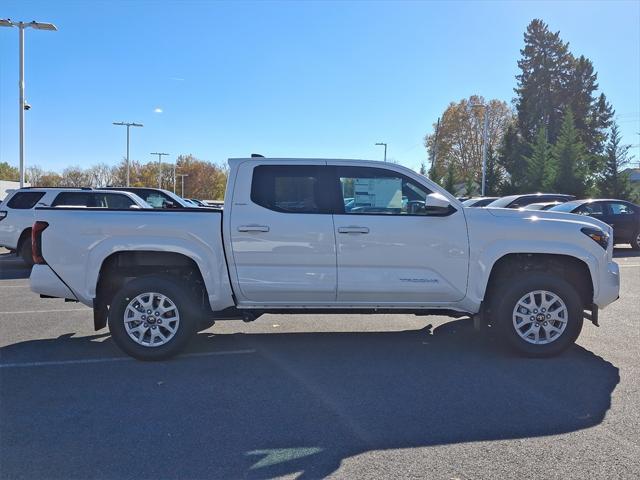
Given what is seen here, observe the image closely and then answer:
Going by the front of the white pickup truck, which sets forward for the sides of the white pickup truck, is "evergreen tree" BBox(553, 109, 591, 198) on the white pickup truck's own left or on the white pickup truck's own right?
on the white pickup truck's own left

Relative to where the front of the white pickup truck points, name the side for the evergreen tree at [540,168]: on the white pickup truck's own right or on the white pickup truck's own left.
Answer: on the white pickup truck's own left

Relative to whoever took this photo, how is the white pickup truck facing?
facing to the right of the viewer

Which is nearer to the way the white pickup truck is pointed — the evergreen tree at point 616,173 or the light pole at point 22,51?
the evergreen tree

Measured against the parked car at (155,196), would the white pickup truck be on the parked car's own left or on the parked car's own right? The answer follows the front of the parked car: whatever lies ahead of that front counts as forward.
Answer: on the parked car's own right

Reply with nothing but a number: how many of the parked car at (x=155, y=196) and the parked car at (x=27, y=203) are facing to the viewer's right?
2

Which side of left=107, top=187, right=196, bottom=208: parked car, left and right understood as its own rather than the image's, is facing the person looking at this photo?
right

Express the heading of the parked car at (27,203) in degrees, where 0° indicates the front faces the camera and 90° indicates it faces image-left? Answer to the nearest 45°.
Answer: approximately 270°

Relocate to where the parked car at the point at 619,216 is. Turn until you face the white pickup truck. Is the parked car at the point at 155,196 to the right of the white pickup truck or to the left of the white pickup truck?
right

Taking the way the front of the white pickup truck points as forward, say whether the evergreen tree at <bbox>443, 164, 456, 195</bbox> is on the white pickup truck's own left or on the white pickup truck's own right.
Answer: on the white pickup truck's own left
